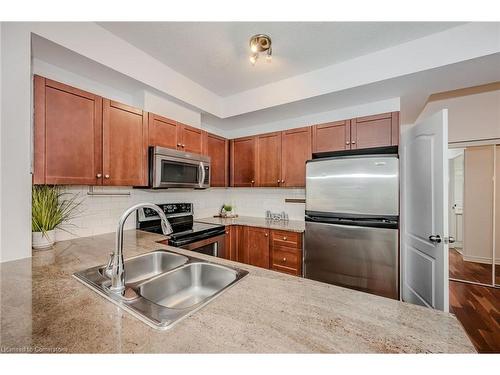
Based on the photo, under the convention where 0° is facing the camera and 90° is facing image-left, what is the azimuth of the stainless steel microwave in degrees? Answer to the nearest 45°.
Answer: approximately 315°

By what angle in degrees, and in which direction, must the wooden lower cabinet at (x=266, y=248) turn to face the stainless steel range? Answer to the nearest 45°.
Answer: approximately 45° to its right

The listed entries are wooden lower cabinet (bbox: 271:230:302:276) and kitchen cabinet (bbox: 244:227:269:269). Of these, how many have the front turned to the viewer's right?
0

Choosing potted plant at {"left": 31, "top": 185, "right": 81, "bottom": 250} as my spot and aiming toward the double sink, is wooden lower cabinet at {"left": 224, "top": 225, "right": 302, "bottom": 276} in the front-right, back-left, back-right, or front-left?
front-left

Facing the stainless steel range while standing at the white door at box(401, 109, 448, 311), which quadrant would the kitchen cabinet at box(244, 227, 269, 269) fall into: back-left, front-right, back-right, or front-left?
front-right

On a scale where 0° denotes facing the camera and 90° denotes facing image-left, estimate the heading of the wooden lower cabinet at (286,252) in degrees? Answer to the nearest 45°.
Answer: approximately 45°
